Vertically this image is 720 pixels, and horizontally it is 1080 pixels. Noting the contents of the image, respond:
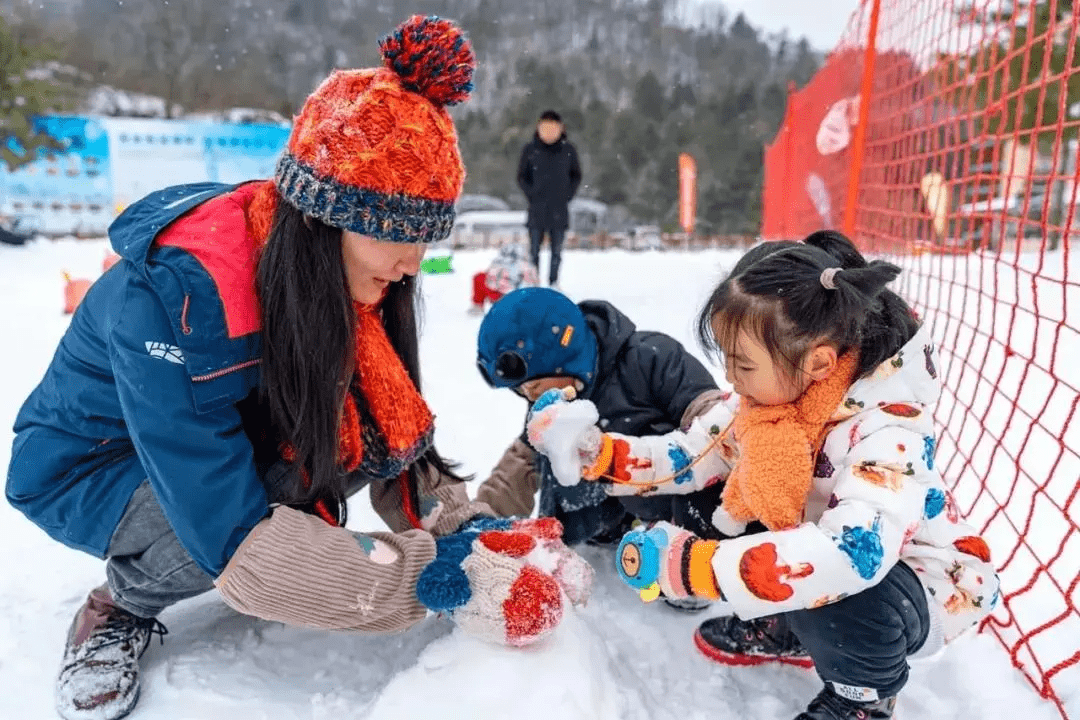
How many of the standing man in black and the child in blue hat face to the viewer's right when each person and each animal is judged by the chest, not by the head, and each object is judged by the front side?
0

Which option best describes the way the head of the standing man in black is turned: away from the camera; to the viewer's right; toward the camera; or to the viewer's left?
toward the camera

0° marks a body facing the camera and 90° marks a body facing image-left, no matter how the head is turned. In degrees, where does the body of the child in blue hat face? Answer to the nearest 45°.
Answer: approximately 45°

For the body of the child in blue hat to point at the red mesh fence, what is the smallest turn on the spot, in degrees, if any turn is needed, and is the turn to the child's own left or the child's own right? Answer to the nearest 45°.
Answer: approximately 180°

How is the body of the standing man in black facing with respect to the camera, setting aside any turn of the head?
toward the camera

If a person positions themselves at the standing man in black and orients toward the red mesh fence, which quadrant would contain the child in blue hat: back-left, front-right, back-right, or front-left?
front-right

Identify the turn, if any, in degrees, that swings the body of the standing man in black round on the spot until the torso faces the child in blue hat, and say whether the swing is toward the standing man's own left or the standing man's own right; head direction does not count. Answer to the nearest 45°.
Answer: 0° — they already face them

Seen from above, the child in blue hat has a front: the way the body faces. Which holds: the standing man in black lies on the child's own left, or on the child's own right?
on the child's own right
